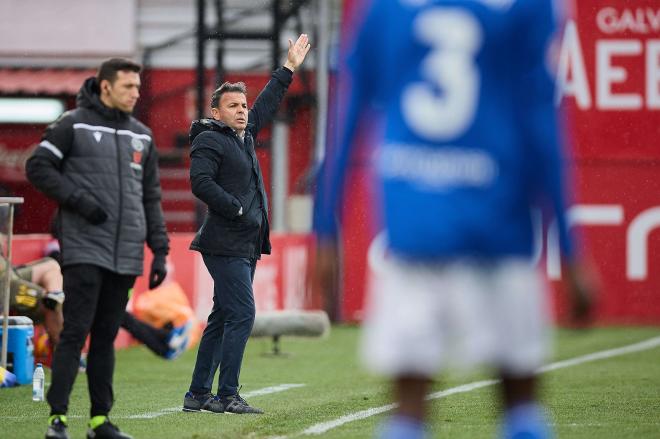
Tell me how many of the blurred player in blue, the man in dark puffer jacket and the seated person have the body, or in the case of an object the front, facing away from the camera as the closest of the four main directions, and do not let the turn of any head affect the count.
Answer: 1

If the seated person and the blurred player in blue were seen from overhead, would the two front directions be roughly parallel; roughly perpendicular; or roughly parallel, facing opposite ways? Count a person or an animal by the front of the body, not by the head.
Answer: roughly perpendicular

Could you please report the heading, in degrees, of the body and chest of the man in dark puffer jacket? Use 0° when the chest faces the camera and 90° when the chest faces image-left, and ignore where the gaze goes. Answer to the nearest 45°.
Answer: approximately 315°

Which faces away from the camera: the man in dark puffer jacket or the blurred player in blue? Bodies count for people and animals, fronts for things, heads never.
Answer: the blurred player in blue

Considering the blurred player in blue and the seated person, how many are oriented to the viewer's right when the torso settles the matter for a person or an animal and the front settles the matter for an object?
1

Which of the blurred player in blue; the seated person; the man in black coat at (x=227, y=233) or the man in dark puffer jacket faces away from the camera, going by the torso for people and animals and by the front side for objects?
the blurred player in blue

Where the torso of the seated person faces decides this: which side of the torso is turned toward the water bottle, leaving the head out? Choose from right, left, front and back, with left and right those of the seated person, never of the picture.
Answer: right

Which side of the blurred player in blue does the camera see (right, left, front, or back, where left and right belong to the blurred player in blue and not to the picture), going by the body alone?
back

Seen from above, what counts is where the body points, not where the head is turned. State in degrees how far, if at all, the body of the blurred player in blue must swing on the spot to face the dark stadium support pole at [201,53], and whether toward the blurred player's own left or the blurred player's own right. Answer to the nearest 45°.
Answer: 0° — they already face it

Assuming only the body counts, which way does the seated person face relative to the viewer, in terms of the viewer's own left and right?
facing to the right of the viewer
